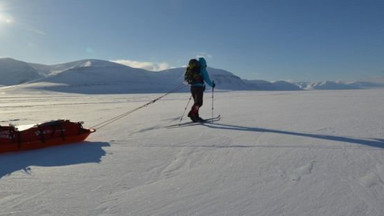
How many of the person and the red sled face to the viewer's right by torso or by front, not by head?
2

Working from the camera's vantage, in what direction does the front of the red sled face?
facing to the right of the viewer

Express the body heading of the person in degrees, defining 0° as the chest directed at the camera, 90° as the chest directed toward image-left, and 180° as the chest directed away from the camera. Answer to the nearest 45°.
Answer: approximately 270°

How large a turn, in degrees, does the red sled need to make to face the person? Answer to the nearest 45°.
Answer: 0° — it already faces them

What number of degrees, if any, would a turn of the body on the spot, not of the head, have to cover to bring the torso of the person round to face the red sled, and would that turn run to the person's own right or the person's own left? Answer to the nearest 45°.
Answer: approximately 135° to the person's own right
